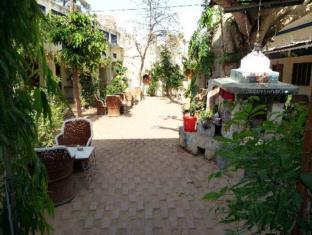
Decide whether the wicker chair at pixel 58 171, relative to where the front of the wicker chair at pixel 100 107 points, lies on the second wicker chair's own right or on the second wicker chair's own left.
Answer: on the second wicker chair's own right

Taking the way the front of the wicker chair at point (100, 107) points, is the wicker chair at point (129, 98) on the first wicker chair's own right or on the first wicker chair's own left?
on the first wicker chair's own left

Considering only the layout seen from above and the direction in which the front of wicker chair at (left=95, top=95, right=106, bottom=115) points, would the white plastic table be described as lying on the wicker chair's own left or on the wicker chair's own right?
on the wicker chair's own right

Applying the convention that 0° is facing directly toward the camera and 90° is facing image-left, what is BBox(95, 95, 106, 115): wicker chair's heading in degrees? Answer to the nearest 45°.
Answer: approximately 270°

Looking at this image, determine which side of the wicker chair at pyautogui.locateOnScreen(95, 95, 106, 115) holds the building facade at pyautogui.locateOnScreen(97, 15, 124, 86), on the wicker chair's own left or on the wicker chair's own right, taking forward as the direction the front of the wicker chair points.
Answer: on the wicker chair's own left

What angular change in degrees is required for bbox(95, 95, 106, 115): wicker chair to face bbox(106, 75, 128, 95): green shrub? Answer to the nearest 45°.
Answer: approximately 90° to its left

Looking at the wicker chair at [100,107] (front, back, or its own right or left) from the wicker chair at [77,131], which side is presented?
right

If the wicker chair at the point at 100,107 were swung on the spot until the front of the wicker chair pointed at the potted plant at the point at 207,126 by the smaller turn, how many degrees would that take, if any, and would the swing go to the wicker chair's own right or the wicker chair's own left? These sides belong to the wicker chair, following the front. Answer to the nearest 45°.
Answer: approximately 45° to the wicker chair's own right

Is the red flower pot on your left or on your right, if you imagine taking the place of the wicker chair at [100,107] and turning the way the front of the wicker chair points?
on your right
